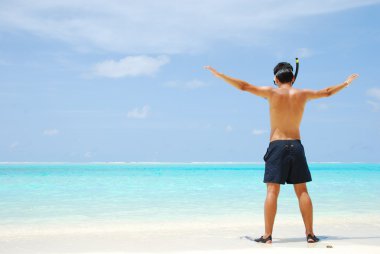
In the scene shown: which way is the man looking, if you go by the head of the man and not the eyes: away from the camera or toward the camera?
away from the camera

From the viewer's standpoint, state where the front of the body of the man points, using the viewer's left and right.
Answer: facing away from the viewer
